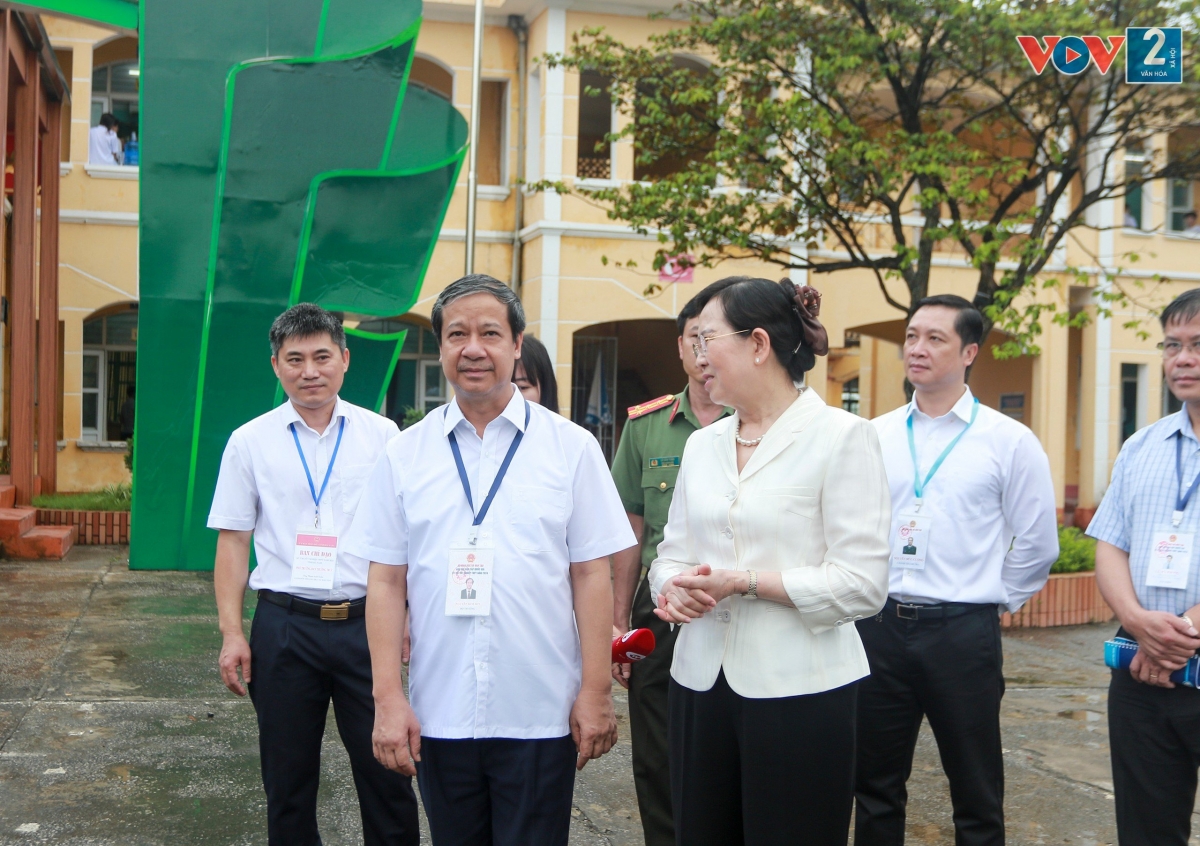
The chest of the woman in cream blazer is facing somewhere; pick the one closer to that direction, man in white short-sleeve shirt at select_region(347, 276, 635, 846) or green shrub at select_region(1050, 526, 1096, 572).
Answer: the man in white short-sleeve shirt

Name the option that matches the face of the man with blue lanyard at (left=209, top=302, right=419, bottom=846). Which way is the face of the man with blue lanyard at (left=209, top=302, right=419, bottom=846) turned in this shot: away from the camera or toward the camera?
toward the camera

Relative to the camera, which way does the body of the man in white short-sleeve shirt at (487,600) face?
toward the camera

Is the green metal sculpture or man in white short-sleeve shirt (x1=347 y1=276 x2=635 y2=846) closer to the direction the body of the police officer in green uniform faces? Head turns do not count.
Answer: the man in white short-sleeve shirt

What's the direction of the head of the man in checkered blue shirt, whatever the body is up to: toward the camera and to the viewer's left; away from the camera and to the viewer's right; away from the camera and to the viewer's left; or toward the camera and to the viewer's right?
toward the camera and to the viewer's left

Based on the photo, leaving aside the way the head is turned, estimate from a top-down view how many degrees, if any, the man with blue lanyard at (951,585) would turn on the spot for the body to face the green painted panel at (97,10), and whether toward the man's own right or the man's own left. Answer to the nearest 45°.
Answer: approximately 90° to the man's own right

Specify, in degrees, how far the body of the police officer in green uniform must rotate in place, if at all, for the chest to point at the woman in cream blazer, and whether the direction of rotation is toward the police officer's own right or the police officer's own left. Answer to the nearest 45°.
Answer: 0° — they already face them

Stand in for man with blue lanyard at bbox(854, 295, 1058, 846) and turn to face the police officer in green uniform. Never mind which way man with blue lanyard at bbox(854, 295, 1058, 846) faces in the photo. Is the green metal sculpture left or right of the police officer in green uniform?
right

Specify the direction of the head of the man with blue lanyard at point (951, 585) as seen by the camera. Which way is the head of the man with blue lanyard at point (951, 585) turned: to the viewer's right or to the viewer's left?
to the viewer's left

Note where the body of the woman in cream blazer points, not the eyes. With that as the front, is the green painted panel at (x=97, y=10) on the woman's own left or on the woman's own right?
on the woman's own right

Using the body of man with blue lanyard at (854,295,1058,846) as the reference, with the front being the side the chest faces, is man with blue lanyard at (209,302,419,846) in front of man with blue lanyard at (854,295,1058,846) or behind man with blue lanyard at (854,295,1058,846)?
in front

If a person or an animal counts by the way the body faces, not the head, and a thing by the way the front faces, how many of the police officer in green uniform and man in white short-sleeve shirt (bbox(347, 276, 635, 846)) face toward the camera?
2

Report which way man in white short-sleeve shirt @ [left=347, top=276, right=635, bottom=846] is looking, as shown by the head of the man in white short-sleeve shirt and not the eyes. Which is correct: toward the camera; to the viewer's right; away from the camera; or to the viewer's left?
toward the camera

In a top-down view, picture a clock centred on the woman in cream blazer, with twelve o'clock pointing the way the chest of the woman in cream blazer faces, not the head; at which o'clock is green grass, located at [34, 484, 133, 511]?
The green grass is roughly at 3 o'clock from the woman in cream blazer.

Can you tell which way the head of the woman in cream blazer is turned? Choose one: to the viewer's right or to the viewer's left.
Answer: to the viewer's left

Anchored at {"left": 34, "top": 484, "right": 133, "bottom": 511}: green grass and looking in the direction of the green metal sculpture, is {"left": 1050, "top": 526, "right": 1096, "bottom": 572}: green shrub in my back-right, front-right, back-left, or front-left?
front-left

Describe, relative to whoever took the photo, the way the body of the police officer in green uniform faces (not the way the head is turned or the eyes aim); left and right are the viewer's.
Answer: facing the viewer
